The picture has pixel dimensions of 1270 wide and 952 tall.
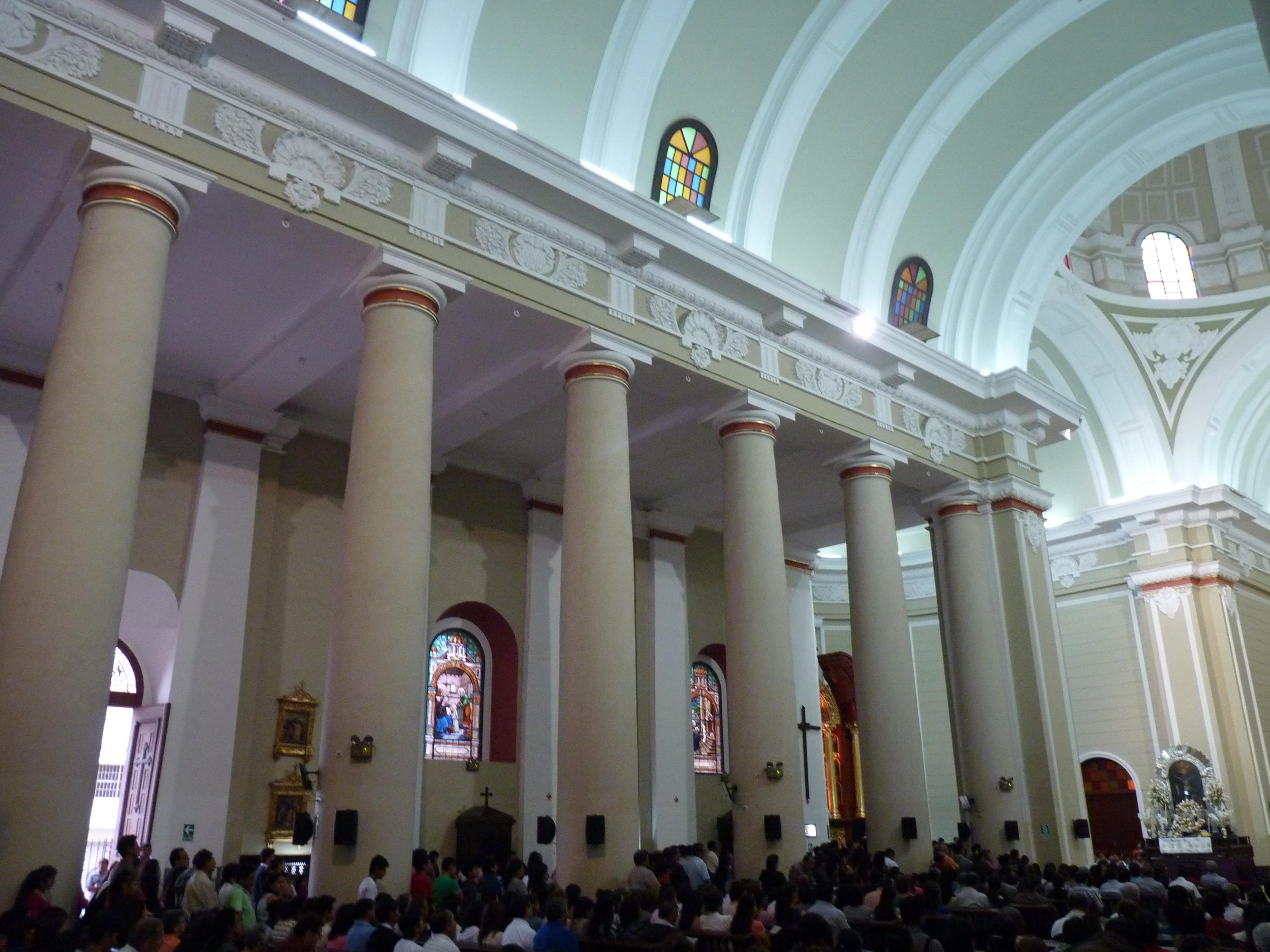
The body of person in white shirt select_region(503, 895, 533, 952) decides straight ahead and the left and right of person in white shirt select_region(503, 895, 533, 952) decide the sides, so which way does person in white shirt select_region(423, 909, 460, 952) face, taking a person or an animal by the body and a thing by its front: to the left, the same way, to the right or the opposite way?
the same way

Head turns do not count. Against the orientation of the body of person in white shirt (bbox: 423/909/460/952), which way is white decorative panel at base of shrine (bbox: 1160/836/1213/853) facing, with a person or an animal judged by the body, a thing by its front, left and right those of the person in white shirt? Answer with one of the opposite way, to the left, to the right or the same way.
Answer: the opposite way

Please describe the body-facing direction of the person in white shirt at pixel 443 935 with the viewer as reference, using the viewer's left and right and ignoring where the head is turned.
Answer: facing away from the viewer and to the right of the viewer

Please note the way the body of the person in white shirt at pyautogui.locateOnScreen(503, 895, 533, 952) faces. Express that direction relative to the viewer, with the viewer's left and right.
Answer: facing away from the viewer and to the right of the viewer

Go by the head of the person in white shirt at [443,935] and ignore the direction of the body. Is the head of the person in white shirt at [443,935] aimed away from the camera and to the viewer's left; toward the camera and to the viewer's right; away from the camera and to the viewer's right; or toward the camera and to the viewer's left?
away from the camera and to the viewer's right

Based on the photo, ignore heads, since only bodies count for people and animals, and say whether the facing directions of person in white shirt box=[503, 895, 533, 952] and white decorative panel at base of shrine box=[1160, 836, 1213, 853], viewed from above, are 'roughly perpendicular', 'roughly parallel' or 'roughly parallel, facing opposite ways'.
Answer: roughly parallel, facing opposite ways

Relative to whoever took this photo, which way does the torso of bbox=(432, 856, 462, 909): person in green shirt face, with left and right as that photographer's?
facing away from the viewer and to the right of the viewer

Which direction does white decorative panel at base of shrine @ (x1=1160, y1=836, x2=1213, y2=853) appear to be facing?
toward the camera

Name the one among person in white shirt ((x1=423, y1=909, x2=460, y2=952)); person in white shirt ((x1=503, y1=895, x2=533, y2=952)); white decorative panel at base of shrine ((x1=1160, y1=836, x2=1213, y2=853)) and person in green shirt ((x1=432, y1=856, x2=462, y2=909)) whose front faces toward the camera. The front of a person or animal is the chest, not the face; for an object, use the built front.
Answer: the white decorative panel at base of shrine

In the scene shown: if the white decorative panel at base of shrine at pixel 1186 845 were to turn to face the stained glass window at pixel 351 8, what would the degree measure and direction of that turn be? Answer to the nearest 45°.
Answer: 0° — it already faces it

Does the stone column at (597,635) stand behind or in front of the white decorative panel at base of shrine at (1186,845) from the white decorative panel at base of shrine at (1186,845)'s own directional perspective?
in front

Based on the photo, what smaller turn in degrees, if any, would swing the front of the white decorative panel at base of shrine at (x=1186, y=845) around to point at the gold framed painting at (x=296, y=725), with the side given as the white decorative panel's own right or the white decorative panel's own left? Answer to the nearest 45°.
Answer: approximately 45° to the white decorative panel's own right
